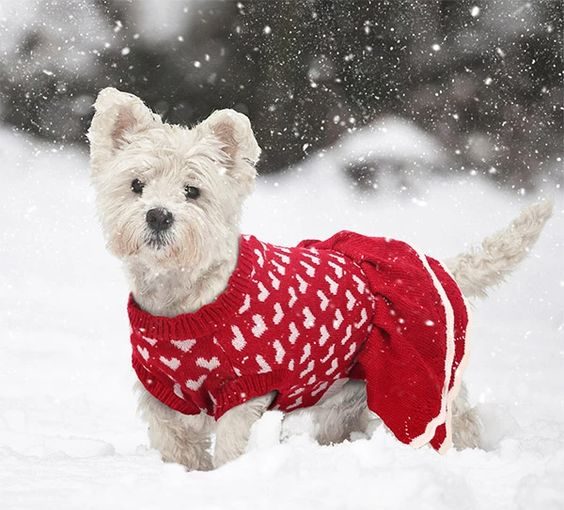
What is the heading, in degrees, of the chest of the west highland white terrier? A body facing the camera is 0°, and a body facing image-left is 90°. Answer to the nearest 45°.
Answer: approximately 45°
